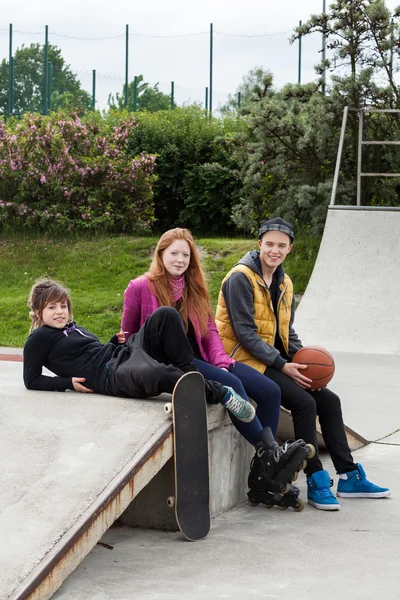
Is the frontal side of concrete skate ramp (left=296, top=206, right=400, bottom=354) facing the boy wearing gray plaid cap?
yes

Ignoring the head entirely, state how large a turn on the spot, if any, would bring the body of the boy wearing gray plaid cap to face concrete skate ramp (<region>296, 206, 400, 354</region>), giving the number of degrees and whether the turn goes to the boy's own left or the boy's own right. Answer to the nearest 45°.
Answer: approximately 135° to the boy's own left

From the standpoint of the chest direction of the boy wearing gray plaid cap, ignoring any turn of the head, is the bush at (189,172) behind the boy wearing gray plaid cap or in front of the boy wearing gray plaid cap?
behind

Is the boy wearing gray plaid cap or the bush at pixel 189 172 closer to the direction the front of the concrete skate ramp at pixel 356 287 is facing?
the boy wearing gray plaid cap

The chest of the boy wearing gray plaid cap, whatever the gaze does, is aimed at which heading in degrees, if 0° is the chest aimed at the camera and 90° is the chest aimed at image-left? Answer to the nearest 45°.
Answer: approximately 315°

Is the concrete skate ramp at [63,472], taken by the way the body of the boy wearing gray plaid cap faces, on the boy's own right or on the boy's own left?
on the boy's own right
